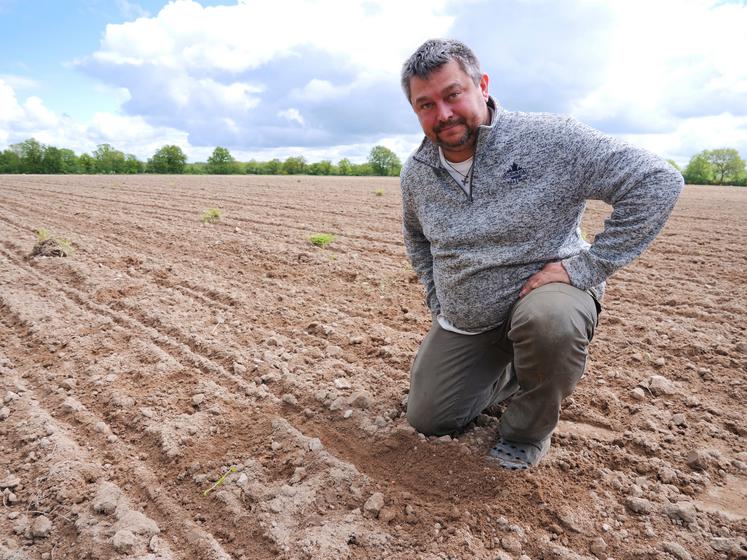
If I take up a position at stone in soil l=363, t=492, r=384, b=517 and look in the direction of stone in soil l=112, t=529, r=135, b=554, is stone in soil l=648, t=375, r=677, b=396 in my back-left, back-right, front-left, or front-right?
back-right

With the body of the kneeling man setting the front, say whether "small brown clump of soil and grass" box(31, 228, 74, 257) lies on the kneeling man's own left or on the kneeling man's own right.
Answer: on the kneeling man's own right

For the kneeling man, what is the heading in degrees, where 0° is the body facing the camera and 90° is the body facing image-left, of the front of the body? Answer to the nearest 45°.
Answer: approximately 45°

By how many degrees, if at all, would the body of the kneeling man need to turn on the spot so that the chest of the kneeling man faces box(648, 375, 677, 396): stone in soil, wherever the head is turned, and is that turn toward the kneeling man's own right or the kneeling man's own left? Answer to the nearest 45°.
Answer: approximately 180°
